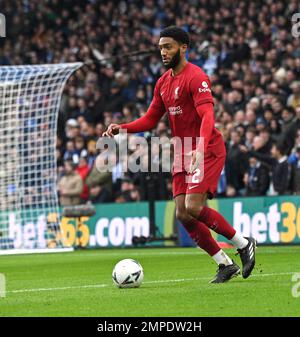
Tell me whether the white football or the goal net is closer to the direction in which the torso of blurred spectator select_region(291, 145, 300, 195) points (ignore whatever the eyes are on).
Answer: the white football

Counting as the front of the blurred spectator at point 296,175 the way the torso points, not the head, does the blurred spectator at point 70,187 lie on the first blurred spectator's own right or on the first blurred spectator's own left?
on the first blurred spectator's own right

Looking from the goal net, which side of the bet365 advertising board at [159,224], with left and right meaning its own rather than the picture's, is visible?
right

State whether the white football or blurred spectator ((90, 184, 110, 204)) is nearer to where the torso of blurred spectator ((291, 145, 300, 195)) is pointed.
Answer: the white football

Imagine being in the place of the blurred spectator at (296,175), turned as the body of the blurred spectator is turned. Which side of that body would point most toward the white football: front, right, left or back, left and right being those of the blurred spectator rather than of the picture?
front

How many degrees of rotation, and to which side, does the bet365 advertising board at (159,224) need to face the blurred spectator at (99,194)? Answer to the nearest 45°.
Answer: approximately 135° to its right

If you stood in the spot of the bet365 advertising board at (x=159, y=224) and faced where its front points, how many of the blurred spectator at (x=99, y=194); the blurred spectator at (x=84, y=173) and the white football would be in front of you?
1

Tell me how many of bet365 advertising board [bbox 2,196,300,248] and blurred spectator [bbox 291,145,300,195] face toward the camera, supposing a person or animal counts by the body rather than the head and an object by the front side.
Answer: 2

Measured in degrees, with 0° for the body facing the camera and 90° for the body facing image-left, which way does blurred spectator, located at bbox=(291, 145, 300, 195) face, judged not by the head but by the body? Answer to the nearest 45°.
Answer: approximately 0°
